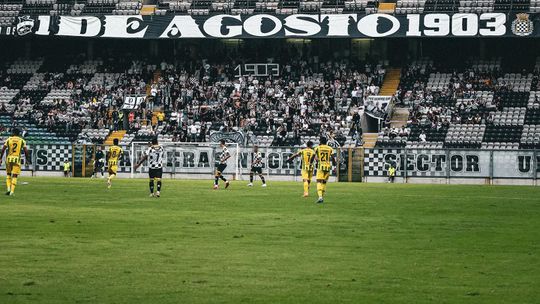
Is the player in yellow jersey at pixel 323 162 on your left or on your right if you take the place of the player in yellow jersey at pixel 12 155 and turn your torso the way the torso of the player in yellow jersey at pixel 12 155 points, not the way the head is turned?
on your right
